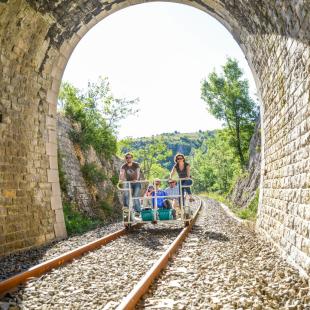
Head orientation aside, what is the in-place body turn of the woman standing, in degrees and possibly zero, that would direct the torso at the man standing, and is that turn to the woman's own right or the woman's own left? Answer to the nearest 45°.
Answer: approximately 90° to the woman's own right

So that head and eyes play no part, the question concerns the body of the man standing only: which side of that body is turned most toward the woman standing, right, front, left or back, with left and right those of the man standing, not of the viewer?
left

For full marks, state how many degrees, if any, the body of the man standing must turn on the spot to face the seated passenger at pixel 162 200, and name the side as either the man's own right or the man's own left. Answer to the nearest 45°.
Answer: approximately 45° to the man's own left

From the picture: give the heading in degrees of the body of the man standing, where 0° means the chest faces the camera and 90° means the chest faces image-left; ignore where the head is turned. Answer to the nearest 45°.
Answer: approximately 0°

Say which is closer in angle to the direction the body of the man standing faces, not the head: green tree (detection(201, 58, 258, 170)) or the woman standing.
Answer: the woman standing

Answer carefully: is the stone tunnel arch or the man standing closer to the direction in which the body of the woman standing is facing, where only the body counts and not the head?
the stone tunnel arch

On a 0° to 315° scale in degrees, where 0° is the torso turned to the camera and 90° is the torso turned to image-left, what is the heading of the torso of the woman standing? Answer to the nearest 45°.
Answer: approximately 0°

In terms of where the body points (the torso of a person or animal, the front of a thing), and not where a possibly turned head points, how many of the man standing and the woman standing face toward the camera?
2

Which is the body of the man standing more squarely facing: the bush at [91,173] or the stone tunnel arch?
the stone tunnel arch

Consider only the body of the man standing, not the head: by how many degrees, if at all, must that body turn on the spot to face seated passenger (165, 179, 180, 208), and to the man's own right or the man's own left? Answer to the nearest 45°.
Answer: approximately 90° to the man's own left
